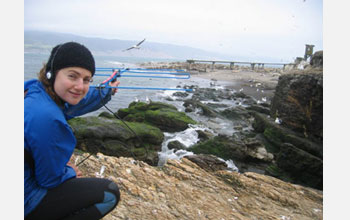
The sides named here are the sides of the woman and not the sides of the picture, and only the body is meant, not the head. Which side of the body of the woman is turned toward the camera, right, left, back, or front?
right

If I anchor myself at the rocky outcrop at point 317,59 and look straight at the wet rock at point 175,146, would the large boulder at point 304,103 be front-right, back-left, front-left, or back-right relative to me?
front-left

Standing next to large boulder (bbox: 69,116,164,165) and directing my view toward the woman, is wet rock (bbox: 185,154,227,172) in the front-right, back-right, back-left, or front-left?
front-left

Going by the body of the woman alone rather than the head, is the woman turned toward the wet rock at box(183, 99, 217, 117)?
no

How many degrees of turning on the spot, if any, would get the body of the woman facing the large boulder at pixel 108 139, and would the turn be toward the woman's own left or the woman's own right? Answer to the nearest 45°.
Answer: approximately 90° to the woman's own left

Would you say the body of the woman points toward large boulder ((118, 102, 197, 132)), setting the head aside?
no

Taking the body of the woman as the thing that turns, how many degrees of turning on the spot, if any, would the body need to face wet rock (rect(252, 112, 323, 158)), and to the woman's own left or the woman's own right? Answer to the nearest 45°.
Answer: approximately 45° to the woman's own left
